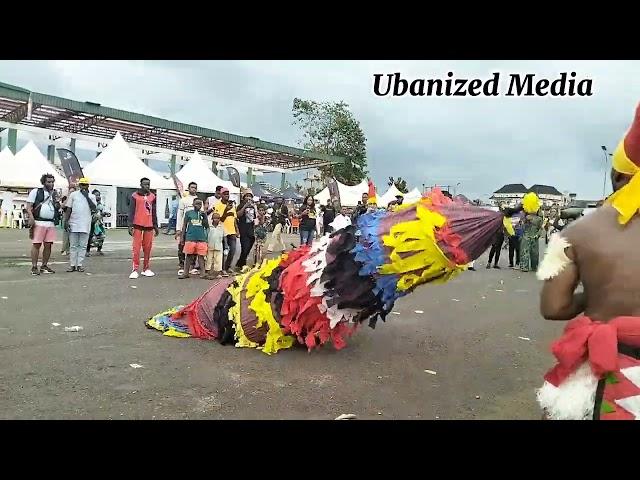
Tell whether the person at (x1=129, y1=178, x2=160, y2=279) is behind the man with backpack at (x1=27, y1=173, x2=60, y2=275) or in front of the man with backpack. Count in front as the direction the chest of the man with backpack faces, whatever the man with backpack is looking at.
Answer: in front

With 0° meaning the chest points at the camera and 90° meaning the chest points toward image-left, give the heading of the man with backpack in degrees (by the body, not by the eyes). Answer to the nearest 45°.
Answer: approximately 315°

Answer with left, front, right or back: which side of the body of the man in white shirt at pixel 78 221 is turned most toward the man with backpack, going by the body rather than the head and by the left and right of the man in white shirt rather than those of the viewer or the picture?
right

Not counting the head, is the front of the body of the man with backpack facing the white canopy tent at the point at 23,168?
no

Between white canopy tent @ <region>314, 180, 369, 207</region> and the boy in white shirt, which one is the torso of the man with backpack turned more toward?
the boy in white shirt

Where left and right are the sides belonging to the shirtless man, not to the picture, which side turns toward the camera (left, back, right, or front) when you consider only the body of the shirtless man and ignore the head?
back

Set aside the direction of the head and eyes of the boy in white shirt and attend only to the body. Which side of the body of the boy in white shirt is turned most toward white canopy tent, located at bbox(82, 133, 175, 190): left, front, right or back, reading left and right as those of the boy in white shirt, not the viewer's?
back

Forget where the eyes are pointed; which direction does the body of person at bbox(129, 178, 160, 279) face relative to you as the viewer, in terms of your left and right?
facing the viewer

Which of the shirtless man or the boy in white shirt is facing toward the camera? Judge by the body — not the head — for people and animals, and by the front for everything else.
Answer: the boy in white shirt

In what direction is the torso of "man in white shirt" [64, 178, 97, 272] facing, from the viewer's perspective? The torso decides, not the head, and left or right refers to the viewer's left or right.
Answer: facing the viewer

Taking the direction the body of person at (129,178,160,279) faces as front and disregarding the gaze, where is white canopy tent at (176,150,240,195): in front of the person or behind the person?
behind

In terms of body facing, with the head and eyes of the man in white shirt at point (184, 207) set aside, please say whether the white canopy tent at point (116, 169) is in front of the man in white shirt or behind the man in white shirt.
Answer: behind

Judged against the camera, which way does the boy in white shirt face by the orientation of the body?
toward the camera

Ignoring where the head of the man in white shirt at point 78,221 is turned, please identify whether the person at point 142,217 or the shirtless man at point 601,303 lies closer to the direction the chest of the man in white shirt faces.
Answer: the shirtless man

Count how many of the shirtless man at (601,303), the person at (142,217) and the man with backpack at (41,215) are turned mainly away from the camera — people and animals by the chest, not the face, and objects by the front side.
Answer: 1

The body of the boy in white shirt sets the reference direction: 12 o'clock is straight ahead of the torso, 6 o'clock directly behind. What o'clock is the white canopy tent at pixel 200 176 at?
The white canopy tent is roughly at 6 o'clock from the boy in white shirt.

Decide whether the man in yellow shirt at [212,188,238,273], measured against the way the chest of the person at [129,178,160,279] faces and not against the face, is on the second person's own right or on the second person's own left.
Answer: on the second person's own left

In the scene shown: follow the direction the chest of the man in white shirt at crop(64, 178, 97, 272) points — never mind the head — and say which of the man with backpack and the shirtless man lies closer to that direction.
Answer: the shirtless man

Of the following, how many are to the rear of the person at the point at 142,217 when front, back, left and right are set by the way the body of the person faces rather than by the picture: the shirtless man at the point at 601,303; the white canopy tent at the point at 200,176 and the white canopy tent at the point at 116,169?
2

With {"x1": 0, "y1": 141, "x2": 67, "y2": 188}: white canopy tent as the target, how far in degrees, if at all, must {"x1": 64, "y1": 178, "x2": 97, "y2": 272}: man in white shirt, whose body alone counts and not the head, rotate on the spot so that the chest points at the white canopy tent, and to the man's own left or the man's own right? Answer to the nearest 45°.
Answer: approximately 180°

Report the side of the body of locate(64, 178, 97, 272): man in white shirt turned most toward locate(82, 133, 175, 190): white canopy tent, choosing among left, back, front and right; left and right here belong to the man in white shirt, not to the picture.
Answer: back
